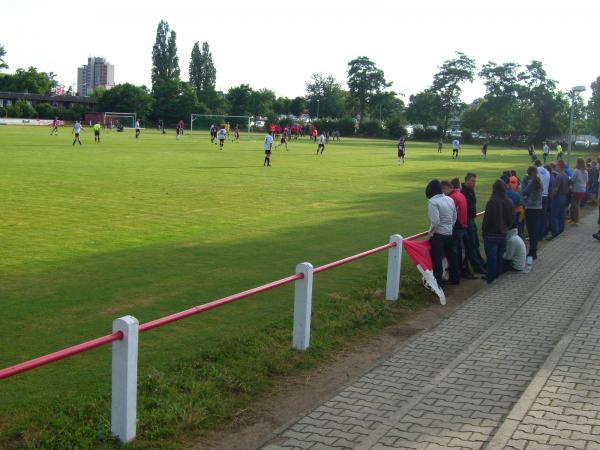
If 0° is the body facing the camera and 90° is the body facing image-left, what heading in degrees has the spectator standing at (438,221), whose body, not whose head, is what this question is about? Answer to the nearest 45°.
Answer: approximately 135°

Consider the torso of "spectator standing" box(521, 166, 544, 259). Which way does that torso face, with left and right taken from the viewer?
facing away from the viewer and to the left of the viewer

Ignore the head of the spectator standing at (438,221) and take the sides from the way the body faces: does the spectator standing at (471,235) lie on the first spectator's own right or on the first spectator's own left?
on the first spectator's own right

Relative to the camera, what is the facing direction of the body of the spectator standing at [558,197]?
to the viewer's left

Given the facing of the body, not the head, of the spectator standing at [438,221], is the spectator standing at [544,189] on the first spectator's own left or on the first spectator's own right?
on the first spectator's own right

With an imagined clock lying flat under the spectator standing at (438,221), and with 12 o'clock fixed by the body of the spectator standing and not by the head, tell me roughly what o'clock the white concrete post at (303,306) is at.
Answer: The white concrete post is roughly at 8 o'clock from the spectator standing.

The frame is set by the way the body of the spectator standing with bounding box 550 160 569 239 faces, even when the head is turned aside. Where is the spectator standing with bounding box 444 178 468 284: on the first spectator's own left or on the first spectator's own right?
on the first spectator's own left

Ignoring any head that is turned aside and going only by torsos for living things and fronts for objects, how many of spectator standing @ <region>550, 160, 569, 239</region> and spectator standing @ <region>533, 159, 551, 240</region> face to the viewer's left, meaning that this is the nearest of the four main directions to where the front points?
2

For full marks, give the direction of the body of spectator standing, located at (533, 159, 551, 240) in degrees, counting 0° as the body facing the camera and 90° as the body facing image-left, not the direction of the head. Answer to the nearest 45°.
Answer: approximately 90°

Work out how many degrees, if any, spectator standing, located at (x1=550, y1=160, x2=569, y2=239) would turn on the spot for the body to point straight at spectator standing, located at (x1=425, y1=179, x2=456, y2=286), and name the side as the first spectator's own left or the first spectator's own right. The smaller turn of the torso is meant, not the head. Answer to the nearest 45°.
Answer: approximately 90° to the first spectator's own left

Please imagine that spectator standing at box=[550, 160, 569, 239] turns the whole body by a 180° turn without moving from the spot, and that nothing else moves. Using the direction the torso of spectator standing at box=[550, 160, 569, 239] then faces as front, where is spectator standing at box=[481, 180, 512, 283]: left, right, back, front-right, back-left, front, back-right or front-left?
right

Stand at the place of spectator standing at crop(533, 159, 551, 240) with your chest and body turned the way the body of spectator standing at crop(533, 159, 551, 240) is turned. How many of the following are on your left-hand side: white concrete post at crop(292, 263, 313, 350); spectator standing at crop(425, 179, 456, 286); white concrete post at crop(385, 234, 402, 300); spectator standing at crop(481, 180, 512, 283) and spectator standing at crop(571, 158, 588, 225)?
4
